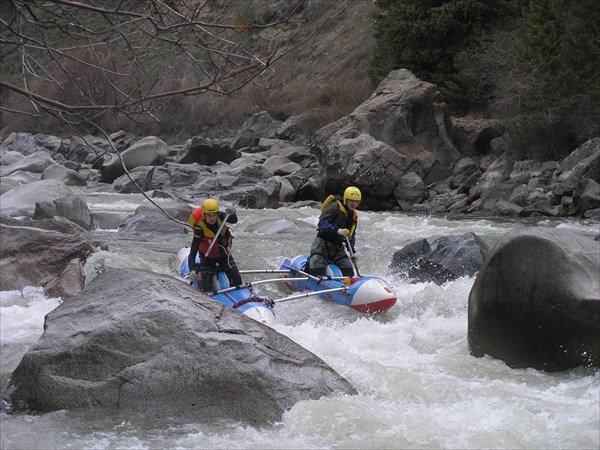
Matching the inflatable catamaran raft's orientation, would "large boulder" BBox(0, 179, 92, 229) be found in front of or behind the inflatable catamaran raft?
behind

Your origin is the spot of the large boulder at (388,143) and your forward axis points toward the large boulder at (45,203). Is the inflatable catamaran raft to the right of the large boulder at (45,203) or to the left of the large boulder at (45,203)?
left

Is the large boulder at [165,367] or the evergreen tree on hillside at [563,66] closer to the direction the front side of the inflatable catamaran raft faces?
the large boulder

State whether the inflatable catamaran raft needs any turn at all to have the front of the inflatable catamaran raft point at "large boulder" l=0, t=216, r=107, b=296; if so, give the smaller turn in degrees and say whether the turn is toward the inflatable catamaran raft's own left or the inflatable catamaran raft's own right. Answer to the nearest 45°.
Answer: approximately 135° to the inflatable catamaran raft's own right

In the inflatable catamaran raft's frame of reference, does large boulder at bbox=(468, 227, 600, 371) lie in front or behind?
in front

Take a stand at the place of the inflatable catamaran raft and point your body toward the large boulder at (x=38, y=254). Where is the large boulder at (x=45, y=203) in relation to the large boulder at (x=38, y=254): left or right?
right

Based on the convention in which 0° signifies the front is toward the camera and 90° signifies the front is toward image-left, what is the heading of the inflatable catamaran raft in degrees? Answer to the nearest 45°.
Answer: approximately 315°

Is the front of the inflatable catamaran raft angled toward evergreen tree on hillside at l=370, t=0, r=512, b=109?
no

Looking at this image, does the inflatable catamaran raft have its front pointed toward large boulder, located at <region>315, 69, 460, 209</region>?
no

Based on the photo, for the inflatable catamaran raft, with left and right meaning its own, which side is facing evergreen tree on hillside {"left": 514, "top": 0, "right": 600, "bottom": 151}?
left

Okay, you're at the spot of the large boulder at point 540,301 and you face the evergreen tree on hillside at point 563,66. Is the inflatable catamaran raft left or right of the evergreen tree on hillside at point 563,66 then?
left

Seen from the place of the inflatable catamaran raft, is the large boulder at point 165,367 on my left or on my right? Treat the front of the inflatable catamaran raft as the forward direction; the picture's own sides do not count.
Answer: on my right

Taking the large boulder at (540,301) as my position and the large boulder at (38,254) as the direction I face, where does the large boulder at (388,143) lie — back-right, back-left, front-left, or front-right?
front-right

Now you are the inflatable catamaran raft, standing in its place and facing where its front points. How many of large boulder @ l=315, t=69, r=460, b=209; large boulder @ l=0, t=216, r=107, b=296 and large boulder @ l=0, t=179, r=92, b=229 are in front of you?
0

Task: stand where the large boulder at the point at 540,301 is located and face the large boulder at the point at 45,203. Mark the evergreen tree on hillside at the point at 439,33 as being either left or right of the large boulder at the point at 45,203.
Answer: right

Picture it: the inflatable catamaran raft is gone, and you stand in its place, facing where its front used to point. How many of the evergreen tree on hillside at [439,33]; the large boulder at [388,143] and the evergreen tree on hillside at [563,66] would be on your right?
0
